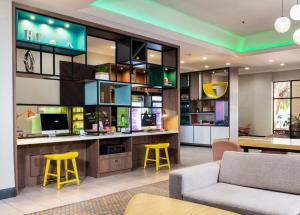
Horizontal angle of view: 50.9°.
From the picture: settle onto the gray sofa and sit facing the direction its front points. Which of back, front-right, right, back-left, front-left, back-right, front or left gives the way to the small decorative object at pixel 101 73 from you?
right

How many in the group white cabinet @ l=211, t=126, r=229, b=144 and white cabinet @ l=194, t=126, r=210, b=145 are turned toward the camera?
2

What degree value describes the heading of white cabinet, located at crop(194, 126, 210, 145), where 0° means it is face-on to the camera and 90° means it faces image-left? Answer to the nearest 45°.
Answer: approximately 0°

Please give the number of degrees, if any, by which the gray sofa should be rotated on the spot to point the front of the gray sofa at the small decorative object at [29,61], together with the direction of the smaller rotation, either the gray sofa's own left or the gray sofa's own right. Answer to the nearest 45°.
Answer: approximately 45° to the gray sofa's own right

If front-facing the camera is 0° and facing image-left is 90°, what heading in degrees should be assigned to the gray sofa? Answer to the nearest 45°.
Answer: approximately 45°

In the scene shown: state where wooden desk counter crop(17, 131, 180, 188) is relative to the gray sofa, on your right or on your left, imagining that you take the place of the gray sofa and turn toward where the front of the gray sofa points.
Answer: on your right
